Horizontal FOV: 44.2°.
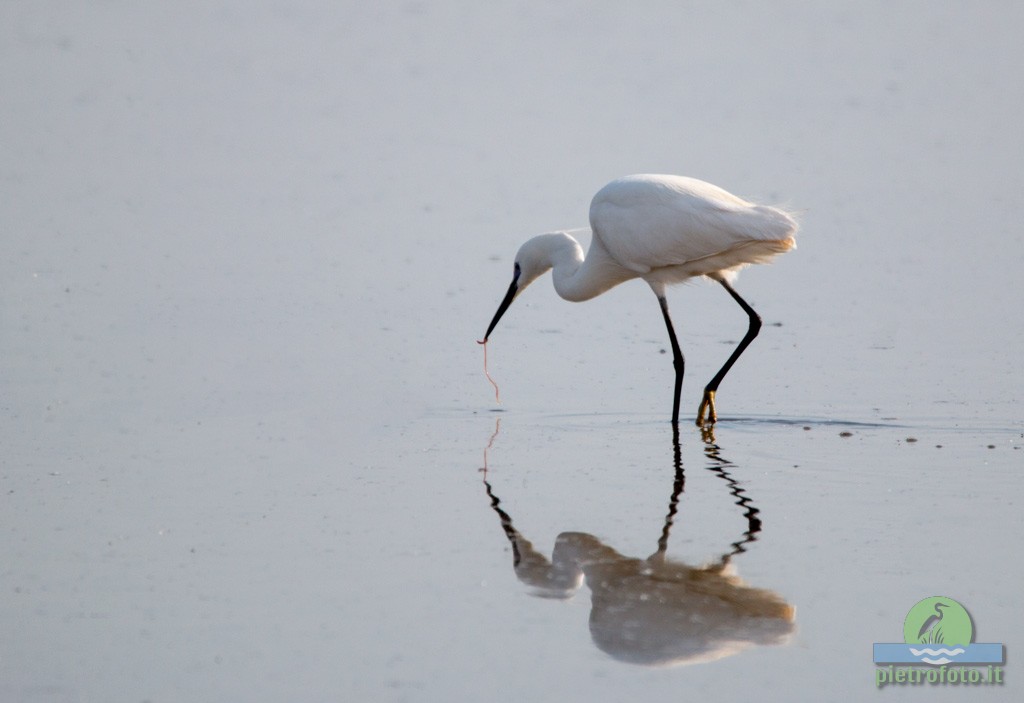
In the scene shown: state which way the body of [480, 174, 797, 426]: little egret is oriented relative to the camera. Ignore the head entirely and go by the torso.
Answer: to the viewer's left
